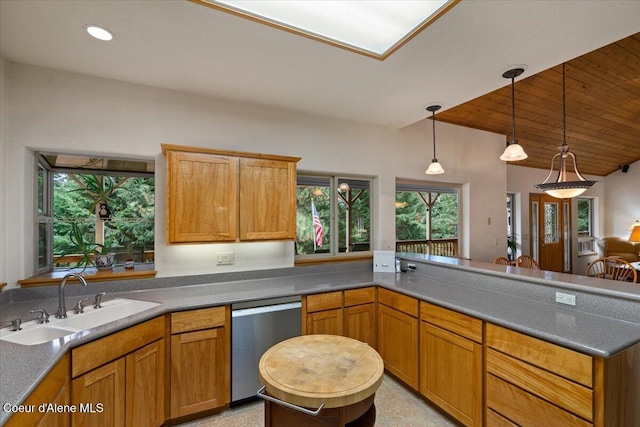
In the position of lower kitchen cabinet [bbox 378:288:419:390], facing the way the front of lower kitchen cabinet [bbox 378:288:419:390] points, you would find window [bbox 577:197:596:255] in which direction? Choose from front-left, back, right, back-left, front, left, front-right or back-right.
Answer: back

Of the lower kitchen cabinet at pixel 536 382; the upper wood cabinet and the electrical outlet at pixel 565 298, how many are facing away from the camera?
0

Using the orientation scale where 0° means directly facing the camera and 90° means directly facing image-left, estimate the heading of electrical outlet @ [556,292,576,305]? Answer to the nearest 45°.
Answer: approximately 45°

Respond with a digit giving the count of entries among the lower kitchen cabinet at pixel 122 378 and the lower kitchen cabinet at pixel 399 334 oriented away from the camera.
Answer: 0

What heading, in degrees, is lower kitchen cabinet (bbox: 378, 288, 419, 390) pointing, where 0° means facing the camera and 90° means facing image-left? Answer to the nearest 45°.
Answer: approximately 45°

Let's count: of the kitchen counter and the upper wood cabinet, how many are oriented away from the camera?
0

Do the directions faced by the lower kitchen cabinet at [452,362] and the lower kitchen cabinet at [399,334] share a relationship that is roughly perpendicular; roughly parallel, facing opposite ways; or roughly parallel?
roughly parallel

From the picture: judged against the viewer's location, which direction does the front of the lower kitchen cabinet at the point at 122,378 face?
facing the viewer and to the right of the viewer

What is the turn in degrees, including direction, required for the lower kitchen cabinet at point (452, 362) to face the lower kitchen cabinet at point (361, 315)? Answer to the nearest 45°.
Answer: approximately 90° to its right

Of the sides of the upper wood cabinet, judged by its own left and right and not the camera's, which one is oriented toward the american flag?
back
